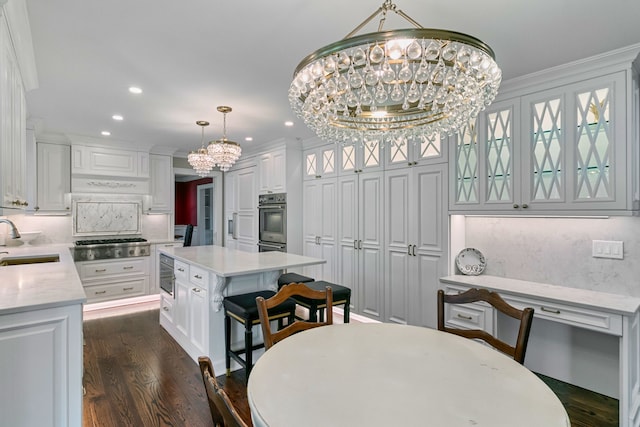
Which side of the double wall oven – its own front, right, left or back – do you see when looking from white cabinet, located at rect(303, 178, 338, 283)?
left

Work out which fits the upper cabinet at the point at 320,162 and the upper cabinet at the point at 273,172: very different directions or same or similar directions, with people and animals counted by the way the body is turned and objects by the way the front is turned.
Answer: same or similar directions

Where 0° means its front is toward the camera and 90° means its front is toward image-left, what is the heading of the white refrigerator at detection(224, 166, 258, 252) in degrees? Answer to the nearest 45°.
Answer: approximately 45°

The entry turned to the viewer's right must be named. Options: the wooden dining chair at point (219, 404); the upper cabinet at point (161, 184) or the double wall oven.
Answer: the wooden dining chair

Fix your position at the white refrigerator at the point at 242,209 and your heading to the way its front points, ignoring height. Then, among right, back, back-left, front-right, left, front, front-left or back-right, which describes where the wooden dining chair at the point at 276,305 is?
front-left

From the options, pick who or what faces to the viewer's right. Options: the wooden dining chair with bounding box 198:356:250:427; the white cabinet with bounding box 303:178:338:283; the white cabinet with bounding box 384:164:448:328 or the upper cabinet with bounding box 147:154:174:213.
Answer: the wooden dining chair

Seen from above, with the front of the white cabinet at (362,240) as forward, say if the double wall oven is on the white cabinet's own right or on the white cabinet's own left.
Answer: on the white cabinet's own right

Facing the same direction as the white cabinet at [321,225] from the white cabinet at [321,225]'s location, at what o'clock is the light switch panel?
The light switch panel is roughly at 9 o'clock from the white cabinet.

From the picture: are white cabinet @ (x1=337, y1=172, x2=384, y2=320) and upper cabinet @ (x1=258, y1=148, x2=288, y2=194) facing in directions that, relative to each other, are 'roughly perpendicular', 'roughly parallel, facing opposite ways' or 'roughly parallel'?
roughly parallel

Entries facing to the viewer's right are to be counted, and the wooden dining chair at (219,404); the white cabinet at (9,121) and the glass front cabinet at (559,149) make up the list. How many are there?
2

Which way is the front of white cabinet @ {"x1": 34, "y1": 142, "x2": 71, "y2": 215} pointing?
toward the camera

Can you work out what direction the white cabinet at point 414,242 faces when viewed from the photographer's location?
facing the viewer and to the left of the viewer

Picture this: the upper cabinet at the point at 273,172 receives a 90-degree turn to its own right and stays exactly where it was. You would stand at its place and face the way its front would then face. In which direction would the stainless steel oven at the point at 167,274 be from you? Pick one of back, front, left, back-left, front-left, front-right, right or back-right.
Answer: left
